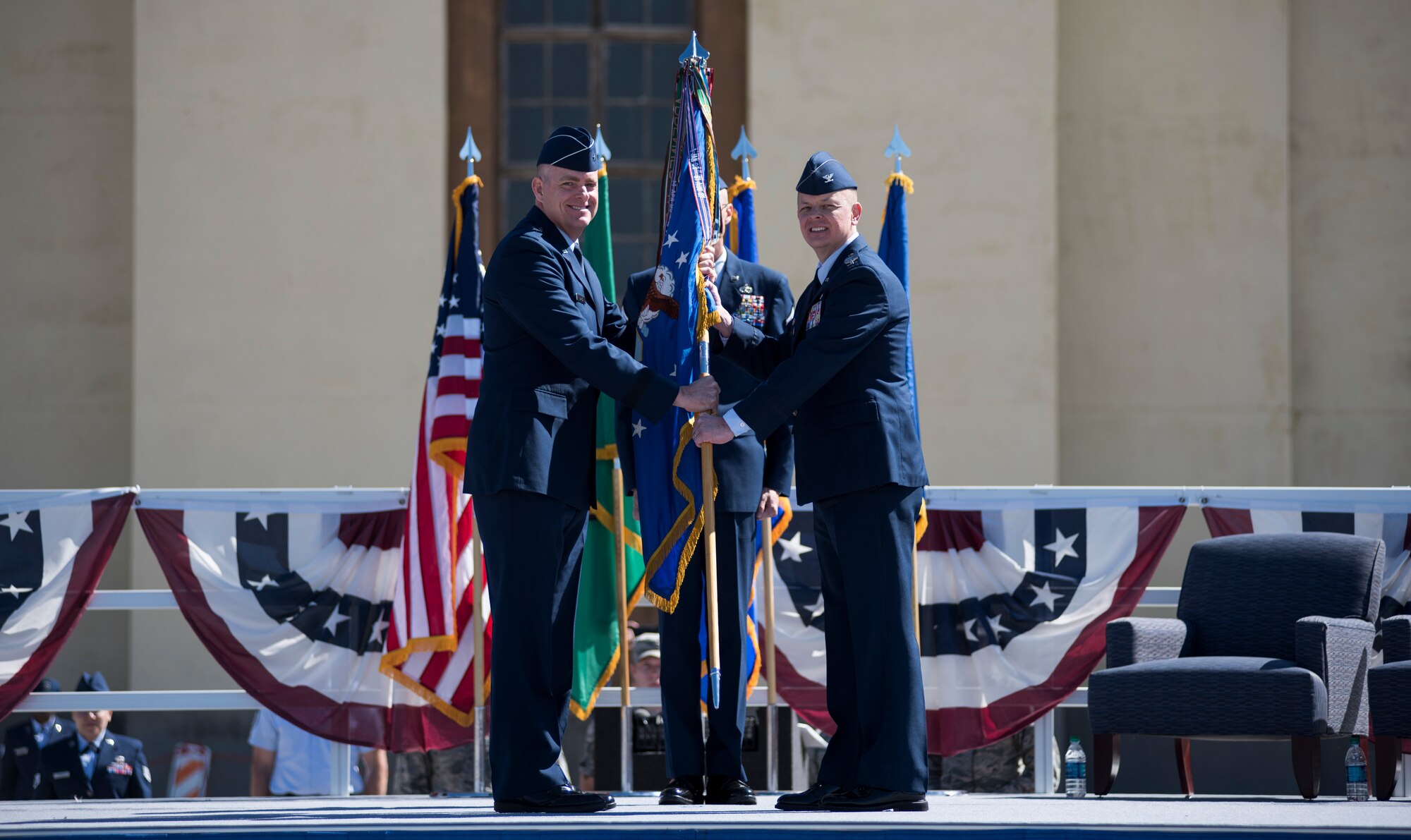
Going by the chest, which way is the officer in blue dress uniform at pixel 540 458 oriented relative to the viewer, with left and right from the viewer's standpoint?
facing to the right of the viewer

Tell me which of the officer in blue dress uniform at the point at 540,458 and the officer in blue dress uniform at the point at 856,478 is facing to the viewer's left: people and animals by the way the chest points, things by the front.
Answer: the officer in blue dress uniform at the point at 856,478

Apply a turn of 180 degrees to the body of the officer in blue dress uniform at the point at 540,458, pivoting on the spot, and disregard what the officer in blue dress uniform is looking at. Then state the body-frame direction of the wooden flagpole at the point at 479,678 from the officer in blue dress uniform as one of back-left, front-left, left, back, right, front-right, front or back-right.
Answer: right

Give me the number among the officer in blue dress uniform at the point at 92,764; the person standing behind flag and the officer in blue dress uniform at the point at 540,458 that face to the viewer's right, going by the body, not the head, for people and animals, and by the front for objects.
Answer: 1

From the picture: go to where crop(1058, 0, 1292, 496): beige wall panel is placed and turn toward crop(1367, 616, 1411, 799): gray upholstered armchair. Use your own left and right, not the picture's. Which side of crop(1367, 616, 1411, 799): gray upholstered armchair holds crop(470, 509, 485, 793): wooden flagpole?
right

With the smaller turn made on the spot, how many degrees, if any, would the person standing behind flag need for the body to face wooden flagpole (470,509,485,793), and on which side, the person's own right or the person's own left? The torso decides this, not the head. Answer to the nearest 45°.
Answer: approximately 135° to the person's own right

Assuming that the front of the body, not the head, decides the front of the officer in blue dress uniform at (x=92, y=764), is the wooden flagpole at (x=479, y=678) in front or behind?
in front

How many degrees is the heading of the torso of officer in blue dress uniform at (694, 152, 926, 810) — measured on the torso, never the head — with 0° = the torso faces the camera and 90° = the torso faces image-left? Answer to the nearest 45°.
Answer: approximately 90°

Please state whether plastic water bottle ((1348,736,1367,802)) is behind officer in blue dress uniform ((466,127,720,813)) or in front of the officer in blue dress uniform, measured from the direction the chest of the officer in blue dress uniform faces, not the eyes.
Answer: in front

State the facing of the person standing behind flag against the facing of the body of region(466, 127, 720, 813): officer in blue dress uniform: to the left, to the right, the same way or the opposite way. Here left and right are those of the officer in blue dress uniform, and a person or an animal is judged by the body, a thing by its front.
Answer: to the right
